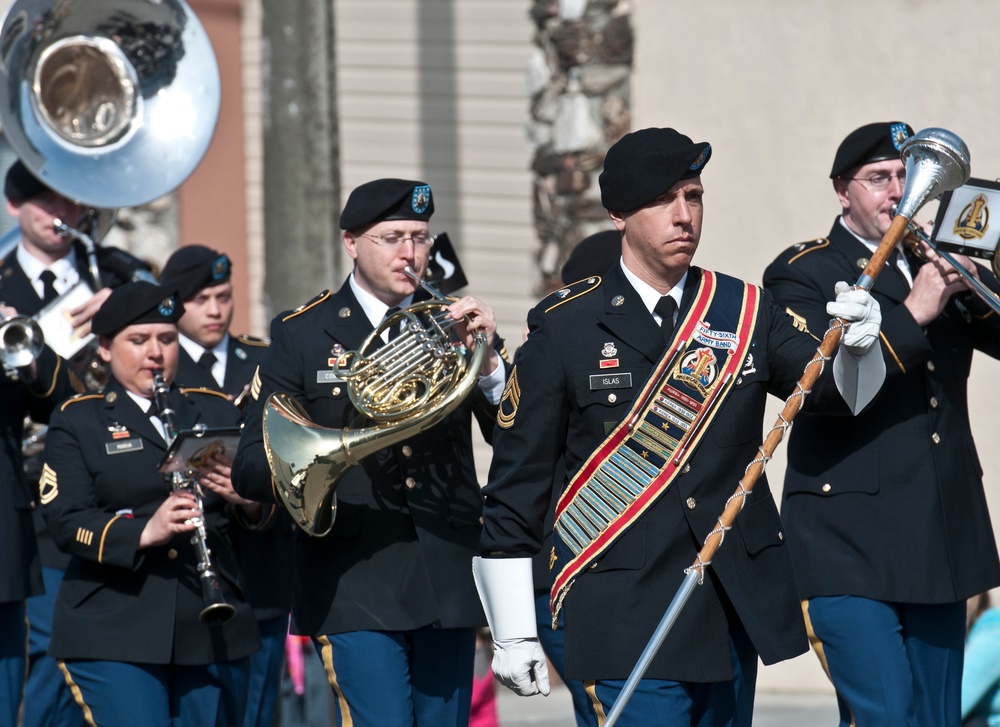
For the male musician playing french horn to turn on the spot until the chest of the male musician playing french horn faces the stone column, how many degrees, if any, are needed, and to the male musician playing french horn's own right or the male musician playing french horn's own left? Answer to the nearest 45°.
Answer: approximately 135° to the male musician playing french horn's own left

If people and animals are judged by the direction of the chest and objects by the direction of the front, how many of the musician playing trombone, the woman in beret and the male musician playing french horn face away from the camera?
0

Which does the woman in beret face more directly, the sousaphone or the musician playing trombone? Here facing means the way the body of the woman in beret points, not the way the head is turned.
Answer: the musician playing trombone

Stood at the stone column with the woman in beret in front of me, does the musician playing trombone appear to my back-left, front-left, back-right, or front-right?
front-left

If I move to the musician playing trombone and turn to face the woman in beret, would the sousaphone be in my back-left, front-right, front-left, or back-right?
front-right

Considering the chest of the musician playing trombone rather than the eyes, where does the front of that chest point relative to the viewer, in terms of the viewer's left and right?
facing the viewer and to the right of the viewer

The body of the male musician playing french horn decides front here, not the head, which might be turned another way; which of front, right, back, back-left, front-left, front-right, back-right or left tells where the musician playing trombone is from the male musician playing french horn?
front-left

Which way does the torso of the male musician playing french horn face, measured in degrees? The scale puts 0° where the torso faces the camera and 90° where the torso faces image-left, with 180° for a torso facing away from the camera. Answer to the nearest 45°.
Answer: approximately 315°

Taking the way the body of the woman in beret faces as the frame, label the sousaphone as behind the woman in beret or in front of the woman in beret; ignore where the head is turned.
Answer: behind

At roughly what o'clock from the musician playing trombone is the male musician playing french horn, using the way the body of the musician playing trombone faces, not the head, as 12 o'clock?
The male musician playing french horn is roughly at 4 o'clock from the musician playing trombone.

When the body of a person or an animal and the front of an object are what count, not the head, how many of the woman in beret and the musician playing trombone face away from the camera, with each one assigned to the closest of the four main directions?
0

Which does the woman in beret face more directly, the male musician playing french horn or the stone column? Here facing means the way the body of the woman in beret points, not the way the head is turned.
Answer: the male musician playing french horn

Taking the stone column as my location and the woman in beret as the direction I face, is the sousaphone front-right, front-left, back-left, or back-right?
front-right
